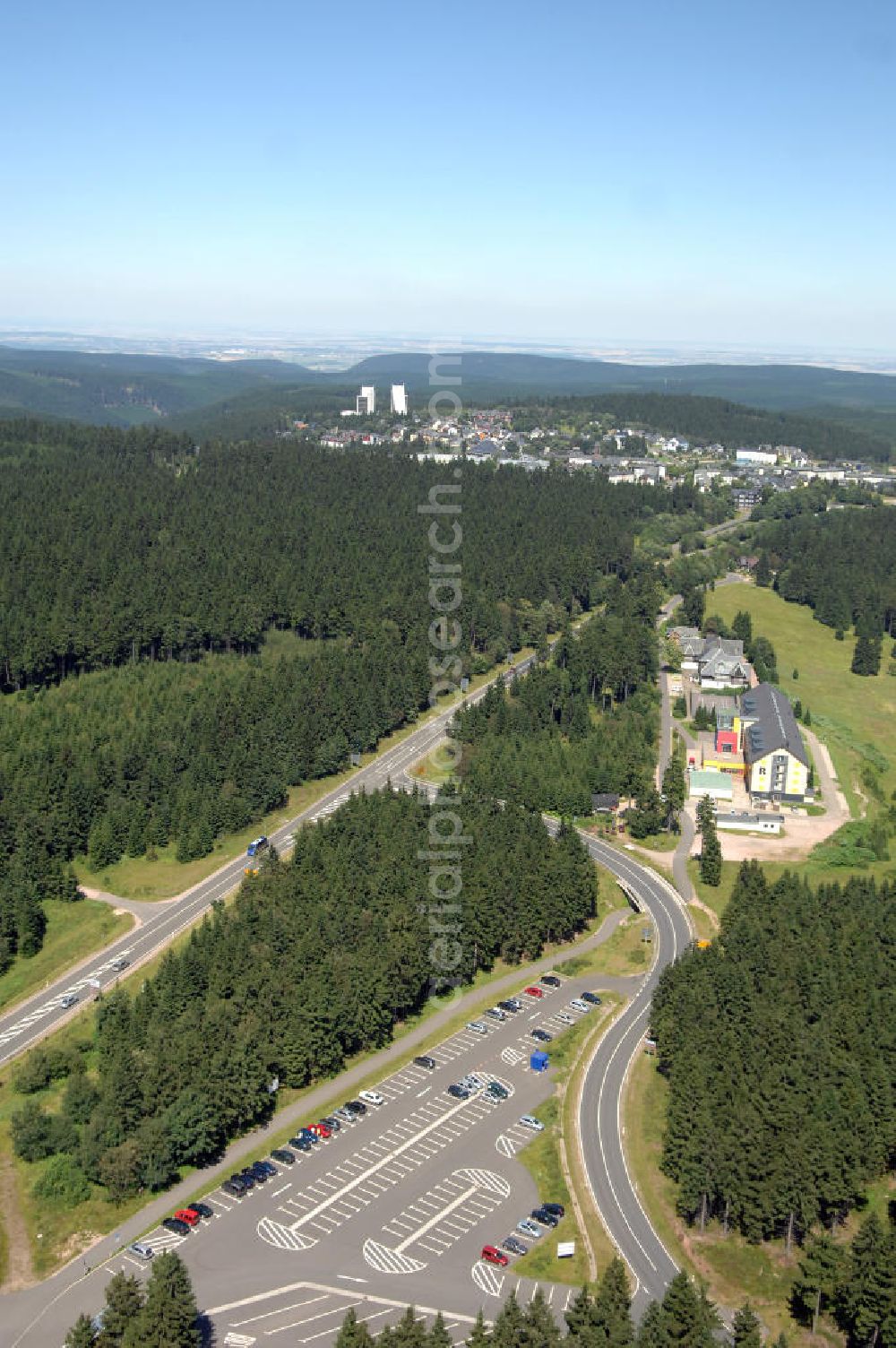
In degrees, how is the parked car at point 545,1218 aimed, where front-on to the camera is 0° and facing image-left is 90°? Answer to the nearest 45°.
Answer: approximately 315°

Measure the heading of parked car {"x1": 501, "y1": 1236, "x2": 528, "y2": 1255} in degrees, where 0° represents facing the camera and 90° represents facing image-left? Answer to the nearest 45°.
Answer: approximately 315°

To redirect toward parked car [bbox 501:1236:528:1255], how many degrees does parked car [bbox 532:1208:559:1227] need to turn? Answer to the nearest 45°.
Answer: approximately 90° to its right

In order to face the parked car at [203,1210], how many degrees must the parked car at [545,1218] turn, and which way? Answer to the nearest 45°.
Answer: approximately 135° to its right

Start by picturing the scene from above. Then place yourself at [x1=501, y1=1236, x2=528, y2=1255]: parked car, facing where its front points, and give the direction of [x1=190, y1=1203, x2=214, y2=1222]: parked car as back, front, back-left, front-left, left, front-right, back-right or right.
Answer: back-right
